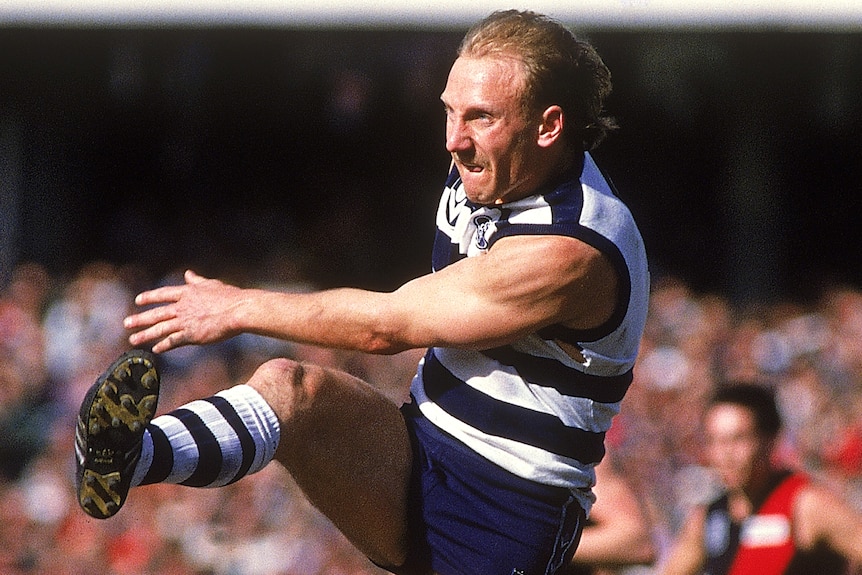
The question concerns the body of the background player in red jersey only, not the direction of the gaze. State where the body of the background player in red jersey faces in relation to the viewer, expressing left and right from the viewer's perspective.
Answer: facing the viewer and to the left of the viewer

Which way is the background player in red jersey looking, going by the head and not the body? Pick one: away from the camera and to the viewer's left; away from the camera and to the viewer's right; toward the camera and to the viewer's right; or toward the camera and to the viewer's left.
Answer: toward the camera and to the viewer's left
